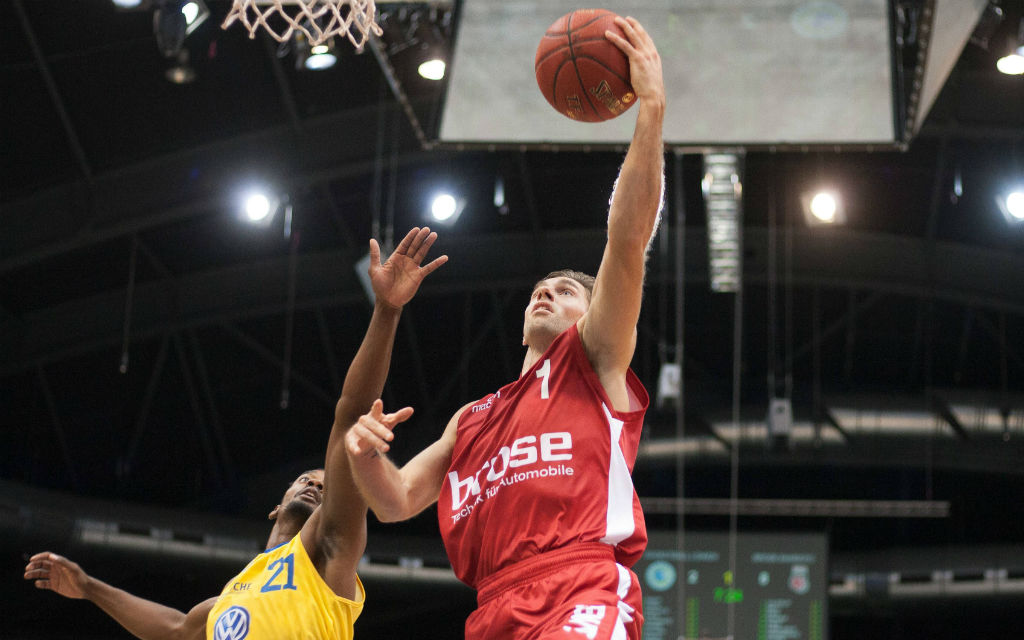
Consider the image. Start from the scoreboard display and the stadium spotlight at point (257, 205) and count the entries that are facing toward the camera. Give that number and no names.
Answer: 2

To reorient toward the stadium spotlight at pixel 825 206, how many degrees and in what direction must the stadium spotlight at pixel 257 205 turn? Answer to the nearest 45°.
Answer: approximately 90° to its left

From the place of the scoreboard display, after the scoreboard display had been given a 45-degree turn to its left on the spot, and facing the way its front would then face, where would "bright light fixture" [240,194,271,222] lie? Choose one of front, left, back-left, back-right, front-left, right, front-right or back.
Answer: right

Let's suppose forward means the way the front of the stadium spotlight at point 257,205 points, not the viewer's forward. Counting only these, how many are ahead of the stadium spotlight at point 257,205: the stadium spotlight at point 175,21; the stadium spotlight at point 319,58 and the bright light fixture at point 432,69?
3

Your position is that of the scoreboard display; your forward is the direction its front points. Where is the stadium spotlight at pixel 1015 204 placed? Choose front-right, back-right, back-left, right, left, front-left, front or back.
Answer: front-left

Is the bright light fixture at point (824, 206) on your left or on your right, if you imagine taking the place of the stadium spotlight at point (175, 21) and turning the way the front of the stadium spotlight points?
on your left

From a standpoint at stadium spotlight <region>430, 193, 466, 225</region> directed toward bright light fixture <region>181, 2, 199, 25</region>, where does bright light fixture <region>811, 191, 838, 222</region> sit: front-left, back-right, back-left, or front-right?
back-left

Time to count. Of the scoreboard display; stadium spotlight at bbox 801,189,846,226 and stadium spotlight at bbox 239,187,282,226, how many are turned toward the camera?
3

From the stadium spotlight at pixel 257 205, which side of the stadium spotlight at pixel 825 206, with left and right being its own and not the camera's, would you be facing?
right

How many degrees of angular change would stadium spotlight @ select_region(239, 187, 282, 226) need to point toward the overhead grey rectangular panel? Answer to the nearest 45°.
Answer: approximately 45° to its left
